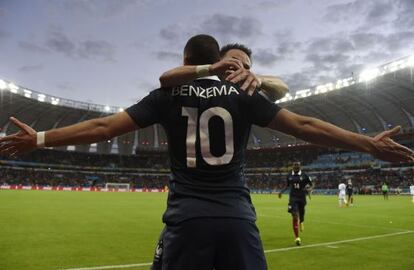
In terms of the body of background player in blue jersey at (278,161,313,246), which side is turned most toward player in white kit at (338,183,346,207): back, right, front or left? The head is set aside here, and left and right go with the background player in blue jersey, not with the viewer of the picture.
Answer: back

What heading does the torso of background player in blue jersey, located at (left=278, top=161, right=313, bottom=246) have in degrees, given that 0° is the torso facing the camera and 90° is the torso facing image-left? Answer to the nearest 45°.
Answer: approximately 0°
